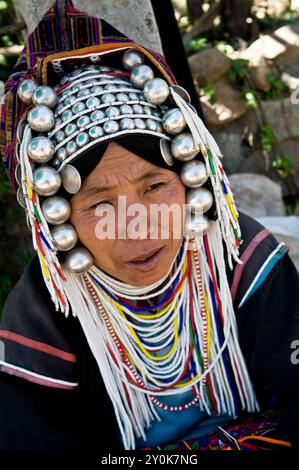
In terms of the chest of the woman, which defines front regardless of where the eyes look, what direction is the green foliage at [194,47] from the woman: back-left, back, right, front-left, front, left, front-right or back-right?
back

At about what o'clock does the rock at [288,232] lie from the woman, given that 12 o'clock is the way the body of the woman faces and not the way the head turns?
The rock is roughly at 7 o'clock from the woman.

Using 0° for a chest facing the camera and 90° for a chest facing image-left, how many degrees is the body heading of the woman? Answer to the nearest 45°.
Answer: approximately 0°

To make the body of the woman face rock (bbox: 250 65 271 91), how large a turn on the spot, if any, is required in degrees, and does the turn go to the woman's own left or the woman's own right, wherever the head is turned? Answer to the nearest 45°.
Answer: approximately 180°

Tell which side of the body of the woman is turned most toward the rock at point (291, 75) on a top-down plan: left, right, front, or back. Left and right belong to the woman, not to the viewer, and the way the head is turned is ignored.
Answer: back

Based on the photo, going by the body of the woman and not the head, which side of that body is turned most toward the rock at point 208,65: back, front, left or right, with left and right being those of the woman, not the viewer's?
back

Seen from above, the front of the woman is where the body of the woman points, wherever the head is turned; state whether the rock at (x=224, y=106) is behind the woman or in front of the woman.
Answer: behind

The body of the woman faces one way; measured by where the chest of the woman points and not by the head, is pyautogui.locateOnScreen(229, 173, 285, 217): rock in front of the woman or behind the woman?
behind

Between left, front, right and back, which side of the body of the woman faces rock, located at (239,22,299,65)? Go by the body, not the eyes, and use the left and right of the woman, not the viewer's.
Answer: back

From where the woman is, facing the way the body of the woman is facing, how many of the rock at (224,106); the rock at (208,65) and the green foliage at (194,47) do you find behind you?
3

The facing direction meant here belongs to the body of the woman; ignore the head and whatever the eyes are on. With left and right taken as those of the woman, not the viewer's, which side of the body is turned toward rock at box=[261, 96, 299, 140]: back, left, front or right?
back
